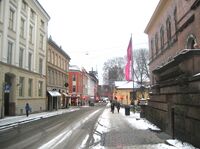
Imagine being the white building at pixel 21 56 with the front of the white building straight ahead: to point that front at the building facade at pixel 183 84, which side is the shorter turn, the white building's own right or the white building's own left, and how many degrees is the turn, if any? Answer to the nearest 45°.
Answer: approximately 45° to the white building's own right

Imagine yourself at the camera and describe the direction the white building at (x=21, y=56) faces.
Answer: facing the viewer and to the right of the viewer
